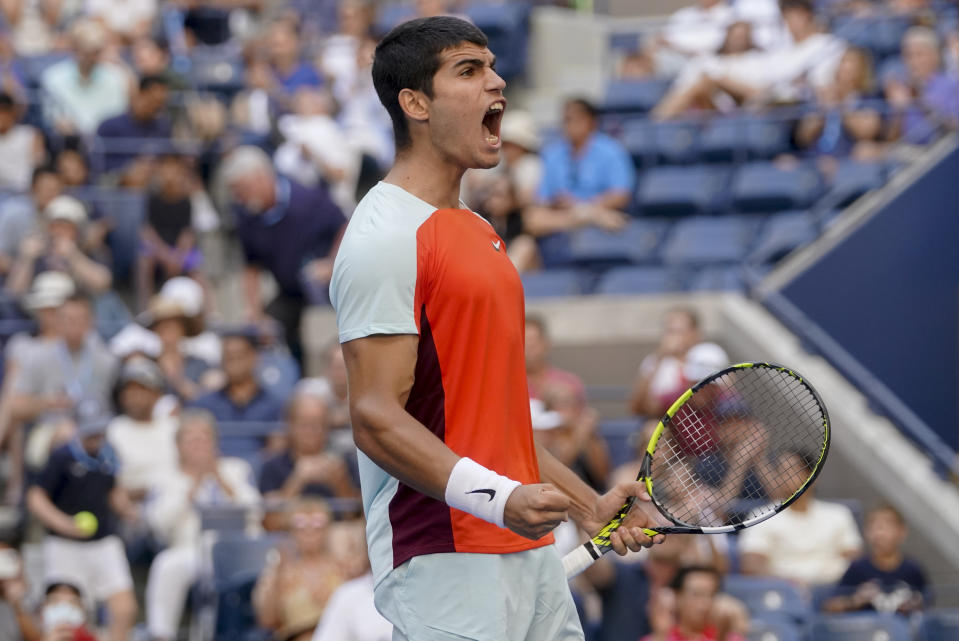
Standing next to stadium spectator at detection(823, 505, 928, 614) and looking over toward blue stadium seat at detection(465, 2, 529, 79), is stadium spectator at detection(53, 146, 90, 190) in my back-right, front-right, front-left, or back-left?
front-left

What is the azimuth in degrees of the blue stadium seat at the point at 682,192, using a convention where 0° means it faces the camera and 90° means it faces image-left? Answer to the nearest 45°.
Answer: approximately 45°

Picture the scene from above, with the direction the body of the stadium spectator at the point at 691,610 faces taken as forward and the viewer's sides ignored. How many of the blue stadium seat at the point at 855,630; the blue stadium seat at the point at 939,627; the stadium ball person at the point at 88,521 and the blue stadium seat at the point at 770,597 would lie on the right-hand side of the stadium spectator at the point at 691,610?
1

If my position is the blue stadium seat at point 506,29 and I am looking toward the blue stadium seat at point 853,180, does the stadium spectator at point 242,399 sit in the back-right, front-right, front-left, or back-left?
front-right

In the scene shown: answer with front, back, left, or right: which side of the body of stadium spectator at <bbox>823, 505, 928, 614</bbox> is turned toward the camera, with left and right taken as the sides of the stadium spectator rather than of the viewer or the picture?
front

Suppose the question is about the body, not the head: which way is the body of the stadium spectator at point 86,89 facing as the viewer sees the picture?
toward the camera

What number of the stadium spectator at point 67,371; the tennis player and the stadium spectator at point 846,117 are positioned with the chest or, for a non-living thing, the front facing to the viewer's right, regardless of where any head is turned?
1

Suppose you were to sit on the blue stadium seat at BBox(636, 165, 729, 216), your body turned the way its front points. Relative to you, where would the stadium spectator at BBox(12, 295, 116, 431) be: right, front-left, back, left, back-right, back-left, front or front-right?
front

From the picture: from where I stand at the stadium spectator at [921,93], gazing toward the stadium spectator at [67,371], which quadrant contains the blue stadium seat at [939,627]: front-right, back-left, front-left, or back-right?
front-left
